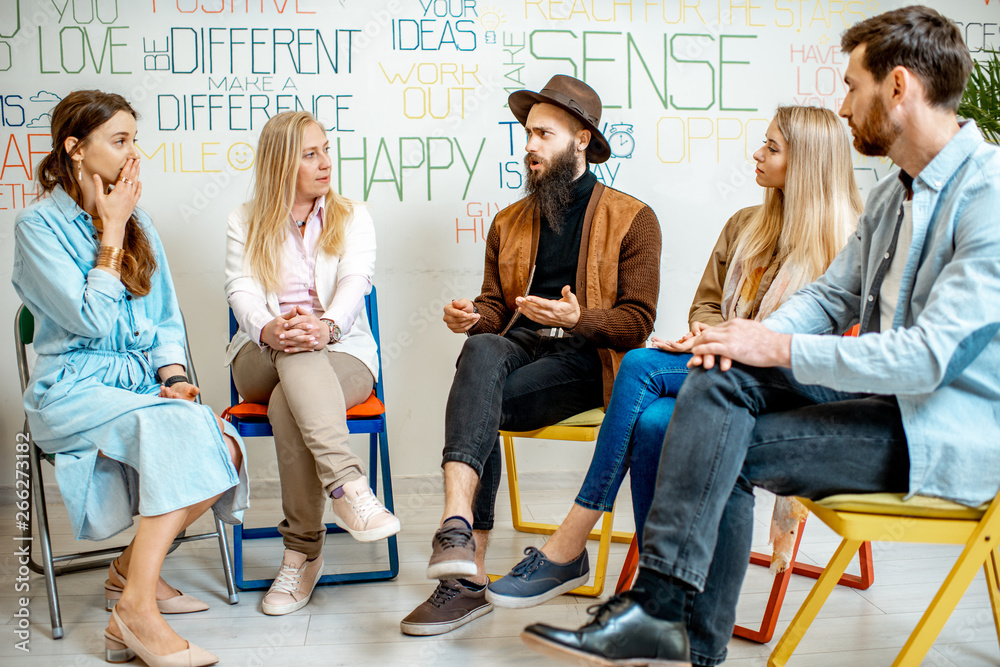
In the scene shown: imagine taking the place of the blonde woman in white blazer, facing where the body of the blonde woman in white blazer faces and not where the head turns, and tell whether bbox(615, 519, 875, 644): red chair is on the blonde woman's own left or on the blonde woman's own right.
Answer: on the blonde woman's own left

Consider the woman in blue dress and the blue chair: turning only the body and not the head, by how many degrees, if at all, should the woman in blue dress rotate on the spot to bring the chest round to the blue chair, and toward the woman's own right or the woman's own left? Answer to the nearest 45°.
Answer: approximately 45° to the woman's own left

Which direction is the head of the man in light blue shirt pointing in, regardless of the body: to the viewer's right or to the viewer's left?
to the viewer's left

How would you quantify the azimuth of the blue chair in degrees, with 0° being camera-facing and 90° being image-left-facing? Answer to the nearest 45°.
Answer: approximately 0°

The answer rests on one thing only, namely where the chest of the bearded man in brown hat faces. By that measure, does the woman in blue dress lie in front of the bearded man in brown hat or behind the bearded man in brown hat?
in front

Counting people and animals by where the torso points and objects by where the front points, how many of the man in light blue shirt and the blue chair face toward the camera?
1

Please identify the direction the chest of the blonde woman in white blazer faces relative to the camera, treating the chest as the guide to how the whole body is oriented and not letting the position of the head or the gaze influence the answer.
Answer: toward the camera

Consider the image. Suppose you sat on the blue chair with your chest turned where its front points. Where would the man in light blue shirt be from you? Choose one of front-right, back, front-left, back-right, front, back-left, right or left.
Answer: front-left

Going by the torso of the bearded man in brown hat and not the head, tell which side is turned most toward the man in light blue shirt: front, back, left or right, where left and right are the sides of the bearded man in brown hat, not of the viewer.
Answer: left

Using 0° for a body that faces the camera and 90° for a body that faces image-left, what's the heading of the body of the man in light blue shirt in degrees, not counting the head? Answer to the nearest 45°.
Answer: approximately 90°

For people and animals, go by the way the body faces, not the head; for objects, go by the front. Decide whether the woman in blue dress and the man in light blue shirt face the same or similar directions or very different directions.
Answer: very different directions

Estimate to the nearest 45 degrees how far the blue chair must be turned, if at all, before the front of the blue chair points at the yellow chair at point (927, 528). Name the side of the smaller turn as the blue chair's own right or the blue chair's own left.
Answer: approximately 45° to the blue chair's own left

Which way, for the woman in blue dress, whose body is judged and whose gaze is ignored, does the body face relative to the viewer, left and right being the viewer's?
facing the viewer and to the right of the viewer

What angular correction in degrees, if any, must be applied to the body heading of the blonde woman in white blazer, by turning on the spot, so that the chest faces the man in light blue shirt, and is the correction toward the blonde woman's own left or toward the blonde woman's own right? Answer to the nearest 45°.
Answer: approximately 45° to the blonde woman's own left
